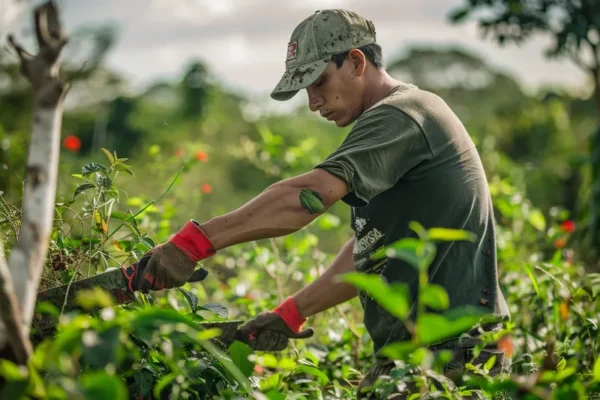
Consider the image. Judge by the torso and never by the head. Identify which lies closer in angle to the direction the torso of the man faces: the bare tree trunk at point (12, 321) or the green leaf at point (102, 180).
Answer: the green leaf

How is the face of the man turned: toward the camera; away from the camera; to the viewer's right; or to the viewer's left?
to the viewer's left

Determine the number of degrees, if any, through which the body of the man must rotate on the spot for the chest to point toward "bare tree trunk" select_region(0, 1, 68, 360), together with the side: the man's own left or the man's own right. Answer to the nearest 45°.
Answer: approximately 45° to the man's own left

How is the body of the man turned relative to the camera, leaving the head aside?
to the viewer's left

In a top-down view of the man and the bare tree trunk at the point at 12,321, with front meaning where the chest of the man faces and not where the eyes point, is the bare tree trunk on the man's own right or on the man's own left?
on the man's own left

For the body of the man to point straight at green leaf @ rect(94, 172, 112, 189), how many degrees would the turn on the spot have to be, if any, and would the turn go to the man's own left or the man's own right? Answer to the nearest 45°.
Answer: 0° — they already face it
